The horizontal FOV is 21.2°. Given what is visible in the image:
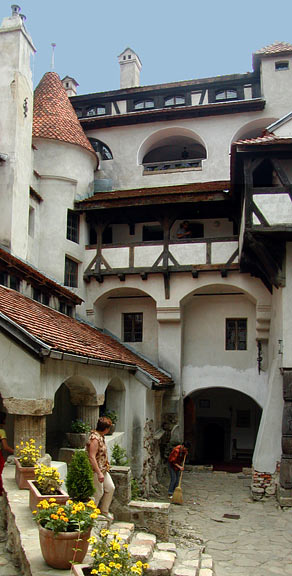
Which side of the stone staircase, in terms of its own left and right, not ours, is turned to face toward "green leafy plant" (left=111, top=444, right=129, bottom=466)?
left

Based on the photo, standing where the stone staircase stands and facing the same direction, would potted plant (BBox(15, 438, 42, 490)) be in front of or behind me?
behind

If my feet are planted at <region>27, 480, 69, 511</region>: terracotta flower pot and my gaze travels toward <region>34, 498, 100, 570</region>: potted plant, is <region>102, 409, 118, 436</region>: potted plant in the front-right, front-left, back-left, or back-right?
back-left

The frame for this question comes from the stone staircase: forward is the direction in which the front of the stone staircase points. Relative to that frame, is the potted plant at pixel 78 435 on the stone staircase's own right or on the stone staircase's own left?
on the stone staircase's own left

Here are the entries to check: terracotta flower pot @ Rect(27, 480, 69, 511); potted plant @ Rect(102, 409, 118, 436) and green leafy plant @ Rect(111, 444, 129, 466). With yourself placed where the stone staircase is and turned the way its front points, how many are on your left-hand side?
2
